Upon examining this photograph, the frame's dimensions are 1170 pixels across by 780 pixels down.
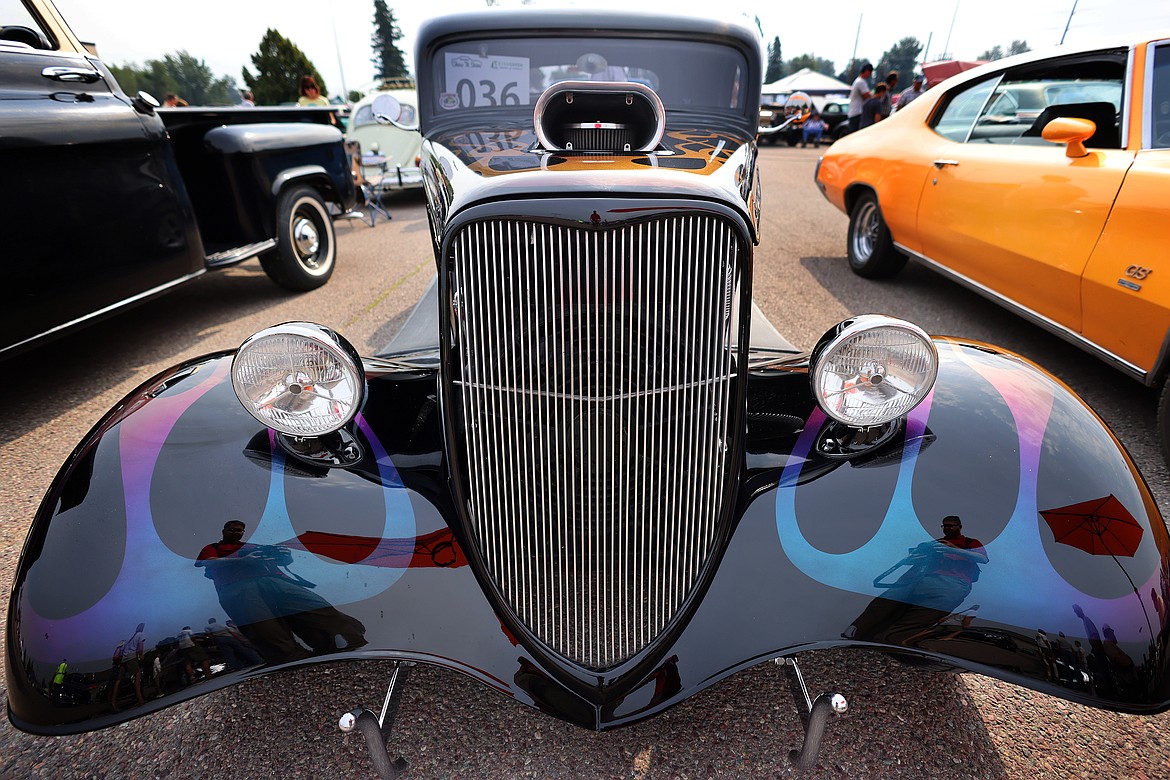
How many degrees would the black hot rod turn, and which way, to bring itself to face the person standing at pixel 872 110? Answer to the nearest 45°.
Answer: approximately 135° to its left

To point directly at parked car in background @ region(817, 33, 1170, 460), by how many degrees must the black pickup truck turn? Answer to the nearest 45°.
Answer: approximately 90° to its left

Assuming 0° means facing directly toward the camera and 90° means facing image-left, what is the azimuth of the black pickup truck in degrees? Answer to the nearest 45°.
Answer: approximately 45°

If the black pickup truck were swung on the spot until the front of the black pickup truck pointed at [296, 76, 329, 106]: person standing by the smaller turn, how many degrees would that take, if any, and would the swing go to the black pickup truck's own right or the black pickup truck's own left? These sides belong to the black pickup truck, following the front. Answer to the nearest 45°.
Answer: approximately 135° to the black pickup truck's own right

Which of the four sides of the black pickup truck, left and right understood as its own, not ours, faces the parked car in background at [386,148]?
back

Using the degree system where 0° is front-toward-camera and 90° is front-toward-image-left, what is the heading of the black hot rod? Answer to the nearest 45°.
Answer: approximately 0°

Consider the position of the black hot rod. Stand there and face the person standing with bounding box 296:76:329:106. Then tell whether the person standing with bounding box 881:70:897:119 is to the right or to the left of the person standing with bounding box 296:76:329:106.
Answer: right

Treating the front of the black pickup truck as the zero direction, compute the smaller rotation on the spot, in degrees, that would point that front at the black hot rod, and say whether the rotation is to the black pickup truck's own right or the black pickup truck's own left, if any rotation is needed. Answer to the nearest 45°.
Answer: approximately 45° to the black pickup truck's own left

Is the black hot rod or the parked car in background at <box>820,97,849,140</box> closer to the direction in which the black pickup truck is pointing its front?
the black hot rod
